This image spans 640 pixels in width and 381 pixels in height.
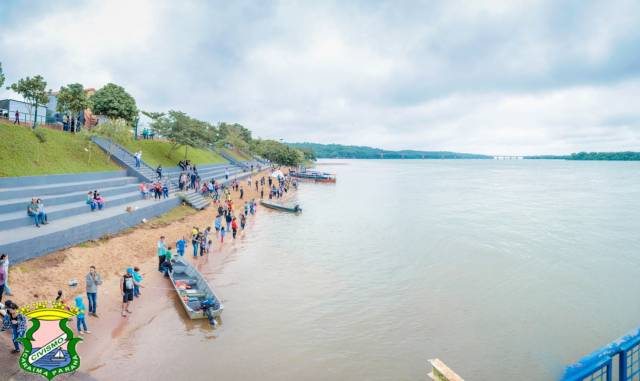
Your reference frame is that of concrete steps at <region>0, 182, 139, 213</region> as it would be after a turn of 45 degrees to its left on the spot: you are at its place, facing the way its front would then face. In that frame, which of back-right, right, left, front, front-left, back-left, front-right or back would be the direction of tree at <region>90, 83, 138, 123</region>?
left

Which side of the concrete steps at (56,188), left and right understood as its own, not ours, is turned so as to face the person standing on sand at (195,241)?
front

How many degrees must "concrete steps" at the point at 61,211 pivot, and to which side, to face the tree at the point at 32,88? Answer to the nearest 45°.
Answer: approximately 135° to its left

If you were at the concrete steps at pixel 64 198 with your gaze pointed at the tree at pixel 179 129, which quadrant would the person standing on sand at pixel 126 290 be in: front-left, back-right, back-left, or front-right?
back-right

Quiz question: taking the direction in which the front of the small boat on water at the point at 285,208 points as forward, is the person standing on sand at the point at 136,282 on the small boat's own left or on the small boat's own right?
on the small boat's own left

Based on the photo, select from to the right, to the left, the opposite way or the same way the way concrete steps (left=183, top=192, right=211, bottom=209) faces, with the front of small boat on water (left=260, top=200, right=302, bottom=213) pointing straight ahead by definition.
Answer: the opposite way

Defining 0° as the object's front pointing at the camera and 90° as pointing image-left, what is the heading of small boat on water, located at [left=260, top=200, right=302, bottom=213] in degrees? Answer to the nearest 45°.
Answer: approximately 135°

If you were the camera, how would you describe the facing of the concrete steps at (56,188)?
facing the viewer and to the right of the viewer

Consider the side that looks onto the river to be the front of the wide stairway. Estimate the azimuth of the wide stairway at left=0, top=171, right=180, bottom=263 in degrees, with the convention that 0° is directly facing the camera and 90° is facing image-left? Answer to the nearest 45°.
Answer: approximately 315°

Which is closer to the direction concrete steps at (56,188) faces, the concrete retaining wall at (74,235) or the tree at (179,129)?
the concrete retaining wall

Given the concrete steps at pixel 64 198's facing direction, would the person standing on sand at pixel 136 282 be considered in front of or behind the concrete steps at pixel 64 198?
in front

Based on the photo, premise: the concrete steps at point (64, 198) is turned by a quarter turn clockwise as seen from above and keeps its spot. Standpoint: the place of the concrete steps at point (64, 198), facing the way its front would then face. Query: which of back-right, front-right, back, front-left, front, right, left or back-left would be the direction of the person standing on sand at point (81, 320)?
front-left

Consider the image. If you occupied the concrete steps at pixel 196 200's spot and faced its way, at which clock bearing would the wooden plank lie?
The wooden plank is roughly at 1 o'clock from the concrete steps.
